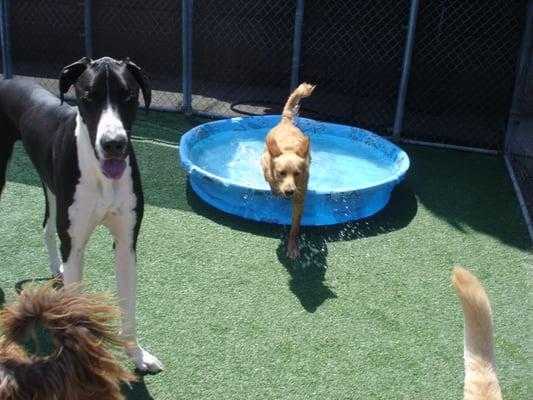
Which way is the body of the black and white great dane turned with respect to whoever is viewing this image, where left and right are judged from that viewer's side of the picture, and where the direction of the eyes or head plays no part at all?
facing the viewer and to the right of the viewer

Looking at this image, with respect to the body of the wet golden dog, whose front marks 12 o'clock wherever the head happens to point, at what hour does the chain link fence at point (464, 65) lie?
The chain link fence is roughly at 7 o'clock from the wet golden dog.

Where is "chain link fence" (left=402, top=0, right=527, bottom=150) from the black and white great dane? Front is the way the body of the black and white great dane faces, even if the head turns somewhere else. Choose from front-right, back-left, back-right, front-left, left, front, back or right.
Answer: left

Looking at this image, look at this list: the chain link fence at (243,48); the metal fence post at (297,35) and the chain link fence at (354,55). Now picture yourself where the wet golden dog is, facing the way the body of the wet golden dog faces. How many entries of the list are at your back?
3

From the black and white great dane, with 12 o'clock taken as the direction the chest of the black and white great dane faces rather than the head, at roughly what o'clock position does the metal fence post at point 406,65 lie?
The metal fence post is roughly at 9 o'clock from the black and white great dane.

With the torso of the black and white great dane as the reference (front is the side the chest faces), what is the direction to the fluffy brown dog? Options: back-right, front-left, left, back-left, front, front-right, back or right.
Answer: front-right

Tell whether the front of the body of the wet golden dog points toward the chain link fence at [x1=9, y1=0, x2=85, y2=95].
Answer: no

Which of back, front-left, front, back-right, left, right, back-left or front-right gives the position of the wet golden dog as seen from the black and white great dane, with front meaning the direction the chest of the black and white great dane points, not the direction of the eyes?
left

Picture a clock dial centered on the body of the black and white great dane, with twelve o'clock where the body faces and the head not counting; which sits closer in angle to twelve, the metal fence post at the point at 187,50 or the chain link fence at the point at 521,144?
the chain link fence

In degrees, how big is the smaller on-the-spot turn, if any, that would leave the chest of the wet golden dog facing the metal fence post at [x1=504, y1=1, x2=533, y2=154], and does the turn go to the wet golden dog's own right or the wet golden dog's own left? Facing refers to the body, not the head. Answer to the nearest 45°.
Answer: approximately 135° to the wet golden dog's own left

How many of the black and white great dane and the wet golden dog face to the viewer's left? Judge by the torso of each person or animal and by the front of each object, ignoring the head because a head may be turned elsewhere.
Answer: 0

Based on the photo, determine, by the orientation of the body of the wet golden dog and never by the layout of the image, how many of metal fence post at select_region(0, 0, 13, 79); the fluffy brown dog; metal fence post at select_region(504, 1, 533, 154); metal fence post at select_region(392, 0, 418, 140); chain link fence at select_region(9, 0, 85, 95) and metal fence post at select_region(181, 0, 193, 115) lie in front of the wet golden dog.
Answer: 1

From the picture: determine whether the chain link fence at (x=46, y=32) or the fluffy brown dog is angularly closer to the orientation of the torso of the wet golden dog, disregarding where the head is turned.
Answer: the fluffy brown dog

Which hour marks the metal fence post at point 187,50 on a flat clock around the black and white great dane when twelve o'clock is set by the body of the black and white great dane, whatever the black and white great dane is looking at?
The metal fence post is roughly at 8 o'clock from the black and white great dane.

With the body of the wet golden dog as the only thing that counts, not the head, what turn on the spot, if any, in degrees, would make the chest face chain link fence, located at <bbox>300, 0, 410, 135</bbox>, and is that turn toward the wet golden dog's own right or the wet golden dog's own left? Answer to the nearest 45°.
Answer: approximately 180°

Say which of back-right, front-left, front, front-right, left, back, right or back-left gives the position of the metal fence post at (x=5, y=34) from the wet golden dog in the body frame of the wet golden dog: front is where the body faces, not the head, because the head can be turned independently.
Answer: back-right

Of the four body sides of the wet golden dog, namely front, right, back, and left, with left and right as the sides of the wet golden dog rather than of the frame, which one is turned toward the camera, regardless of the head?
front
